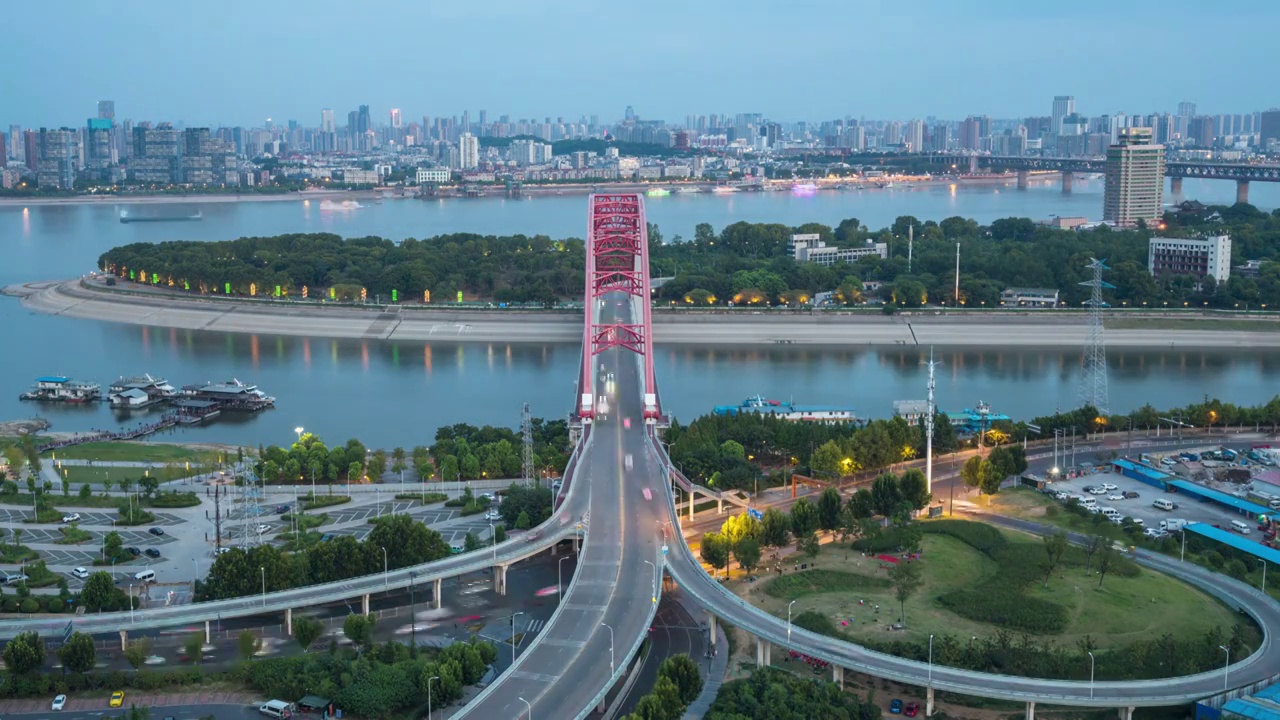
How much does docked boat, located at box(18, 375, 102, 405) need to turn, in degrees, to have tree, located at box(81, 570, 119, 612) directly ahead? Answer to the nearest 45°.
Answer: approximately 90° to its left

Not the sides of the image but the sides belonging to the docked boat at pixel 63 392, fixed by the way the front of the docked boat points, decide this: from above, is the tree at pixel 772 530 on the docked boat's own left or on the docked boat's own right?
on the docked boat's own left

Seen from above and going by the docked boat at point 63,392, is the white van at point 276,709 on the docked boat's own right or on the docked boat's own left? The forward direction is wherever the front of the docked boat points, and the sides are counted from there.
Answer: on the docked boat's own left

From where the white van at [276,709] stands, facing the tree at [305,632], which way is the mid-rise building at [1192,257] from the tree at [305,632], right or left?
right

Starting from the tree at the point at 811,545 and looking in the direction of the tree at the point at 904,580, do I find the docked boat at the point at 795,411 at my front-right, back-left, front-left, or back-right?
back-left

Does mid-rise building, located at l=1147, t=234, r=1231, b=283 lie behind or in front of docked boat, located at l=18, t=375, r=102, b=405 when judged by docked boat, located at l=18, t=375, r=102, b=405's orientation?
behind

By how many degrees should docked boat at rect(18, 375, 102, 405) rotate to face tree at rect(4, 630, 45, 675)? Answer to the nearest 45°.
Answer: approximately 90° to its left

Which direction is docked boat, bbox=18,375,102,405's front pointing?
to the viewer's left

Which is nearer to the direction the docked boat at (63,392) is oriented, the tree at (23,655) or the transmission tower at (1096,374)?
the tree
